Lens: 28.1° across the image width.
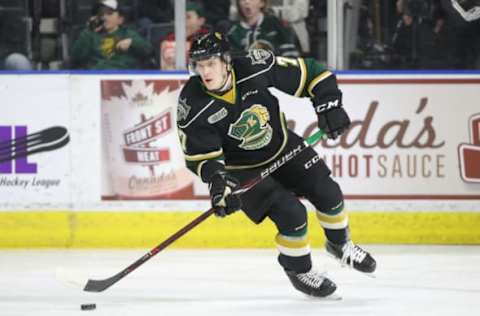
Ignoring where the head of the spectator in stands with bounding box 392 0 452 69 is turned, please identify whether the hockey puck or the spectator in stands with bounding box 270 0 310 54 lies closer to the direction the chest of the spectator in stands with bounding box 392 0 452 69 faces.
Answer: the hockey puck

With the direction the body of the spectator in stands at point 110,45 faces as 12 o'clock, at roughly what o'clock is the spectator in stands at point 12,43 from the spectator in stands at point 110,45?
the spectator in stands at point 12,43 is roughly at 3 o'clock from the spectator in stands at point 110,45.

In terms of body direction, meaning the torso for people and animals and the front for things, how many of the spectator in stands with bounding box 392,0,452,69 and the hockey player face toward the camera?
2

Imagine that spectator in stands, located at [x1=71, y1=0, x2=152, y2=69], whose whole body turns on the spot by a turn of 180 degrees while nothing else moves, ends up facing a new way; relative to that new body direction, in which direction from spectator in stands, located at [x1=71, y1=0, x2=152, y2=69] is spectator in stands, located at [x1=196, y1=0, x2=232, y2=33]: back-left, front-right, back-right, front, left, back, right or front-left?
right

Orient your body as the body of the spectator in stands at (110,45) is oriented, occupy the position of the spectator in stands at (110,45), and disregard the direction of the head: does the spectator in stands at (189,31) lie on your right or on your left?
on your left

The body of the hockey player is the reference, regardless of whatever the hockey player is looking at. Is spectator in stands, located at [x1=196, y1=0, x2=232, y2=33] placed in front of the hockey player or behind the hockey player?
behind

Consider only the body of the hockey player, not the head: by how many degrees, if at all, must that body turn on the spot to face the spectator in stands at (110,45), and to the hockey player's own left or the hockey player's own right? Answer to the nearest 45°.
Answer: approximately 135° to the hockey player's own right

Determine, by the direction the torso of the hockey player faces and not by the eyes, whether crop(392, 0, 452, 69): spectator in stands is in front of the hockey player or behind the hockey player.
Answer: behind

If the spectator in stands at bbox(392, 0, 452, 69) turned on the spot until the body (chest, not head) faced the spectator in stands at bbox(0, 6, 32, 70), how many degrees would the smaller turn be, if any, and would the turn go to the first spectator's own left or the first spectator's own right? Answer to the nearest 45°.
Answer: approximately 90° to the first spectator's own right

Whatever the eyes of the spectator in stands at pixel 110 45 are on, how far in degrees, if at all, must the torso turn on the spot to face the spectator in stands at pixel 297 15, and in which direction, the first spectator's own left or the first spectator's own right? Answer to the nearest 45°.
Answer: approximately 90° to the first spectator's own left

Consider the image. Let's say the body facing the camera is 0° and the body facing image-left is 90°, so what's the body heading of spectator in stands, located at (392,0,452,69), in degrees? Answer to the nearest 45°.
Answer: approximately 0°

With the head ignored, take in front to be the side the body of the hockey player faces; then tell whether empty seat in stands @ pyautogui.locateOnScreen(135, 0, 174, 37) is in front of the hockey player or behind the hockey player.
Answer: behind
